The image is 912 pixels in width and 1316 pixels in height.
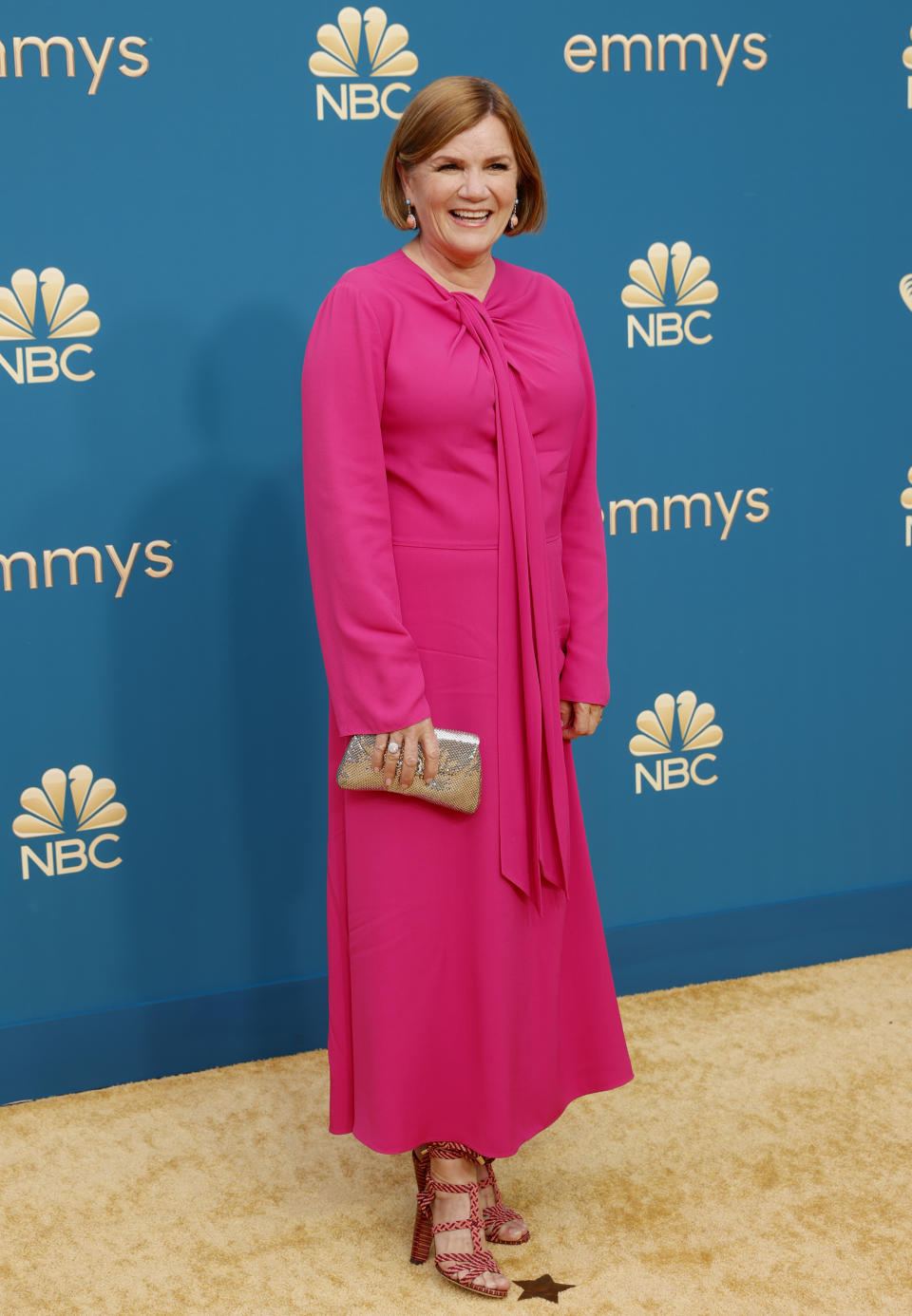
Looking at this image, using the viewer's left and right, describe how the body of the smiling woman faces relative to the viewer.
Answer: facing the viewer and to the right of the viewer
